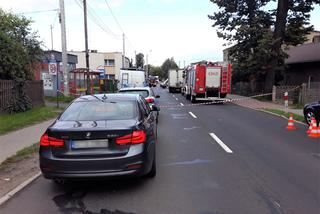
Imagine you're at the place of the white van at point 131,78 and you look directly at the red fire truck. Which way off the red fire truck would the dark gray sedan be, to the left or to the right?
right

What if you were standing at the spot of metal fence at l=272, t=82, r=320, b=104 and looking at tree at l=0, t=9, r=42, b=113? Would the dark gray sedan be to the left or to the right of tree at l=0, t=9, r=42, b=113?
left

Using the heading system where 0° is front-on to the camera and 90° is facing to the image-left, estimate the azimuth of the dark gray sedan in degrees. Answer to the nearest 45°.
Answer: approximately 180°

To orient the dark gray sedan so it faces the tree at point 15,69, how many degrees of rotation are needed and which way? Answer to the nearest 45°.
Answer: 0° — it already faces it

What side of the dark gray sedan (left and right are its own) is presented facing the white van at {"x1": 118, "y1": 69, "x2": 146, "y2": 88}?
front

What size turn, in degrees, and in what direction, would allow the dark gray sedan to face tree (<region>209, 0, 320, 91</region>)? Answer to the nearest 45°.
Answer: approximately 45° to its right

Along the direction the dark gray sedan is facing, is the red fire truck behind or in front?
in front
